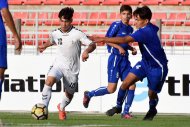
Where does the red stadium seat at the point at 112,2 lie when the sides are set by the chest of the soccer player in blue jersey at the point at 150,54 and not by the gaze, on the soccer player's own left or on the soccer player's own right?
on the soccer player's own right

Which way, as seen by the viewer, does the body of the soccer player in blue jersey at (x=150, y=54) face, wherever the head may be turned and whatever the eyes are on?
to the viewer's left

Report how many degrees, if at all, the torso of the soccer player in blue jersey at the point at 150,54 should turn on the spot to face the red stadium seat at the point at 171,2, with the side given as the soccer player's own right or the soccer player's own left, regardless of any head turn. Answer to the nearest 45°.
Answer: approximately 90° to the soccer player's own right

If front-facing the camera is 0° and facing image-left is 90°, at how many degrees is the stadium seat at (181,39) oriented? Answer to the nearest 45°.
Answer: approximately 0°
